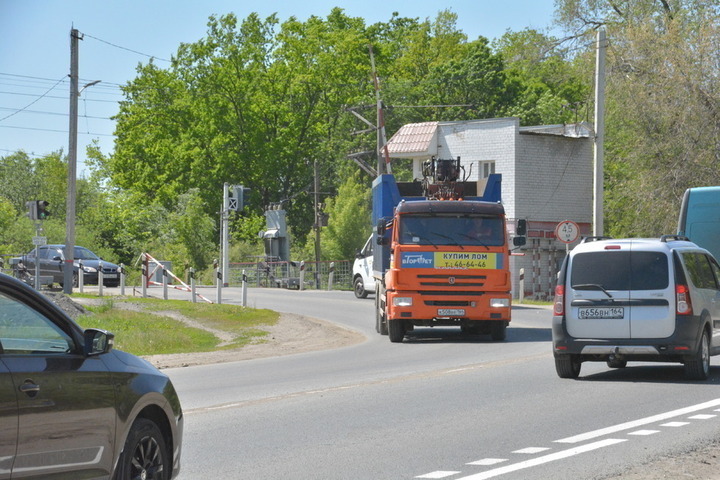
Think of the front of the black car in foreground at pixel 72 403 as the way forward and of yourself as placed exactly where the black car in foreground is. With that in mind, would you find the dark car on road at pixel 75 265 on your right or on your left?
on your left

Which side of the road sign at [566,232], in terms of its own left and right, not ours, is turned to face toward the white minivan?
front

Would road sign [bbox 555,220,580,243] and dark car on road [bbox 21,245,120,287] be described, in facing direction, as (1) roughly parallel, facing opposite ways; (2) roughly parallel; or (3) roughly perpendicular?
roughly perpendicular

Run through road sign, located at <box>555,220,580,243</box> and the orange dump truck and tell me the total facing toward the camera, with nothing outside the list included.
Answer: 2

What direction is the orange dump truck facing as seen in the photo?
toward the camera

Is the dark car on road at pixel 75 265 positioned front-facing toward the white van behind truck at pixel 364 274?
yes

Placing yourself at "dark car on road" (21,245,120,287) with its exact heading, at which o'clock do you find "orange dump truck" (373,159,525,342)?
The orange dump truck is roughly at 1 o'clock from the dark car on road.

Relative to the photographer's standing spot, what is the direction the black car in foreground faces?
facing away from the viewer and to the right of the viewer

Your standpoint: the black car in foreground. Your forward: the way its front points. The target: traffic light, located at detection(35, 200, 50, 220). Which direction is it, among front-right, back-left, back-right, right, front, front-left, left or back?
front-left

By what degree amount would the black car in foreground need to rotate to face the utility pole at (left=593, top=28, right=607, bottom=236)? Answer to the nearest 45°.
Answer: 0° — it already faces it

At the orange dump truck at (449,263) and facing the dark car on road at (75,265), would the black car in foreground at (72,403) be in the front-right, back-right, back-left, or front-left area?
back-left
